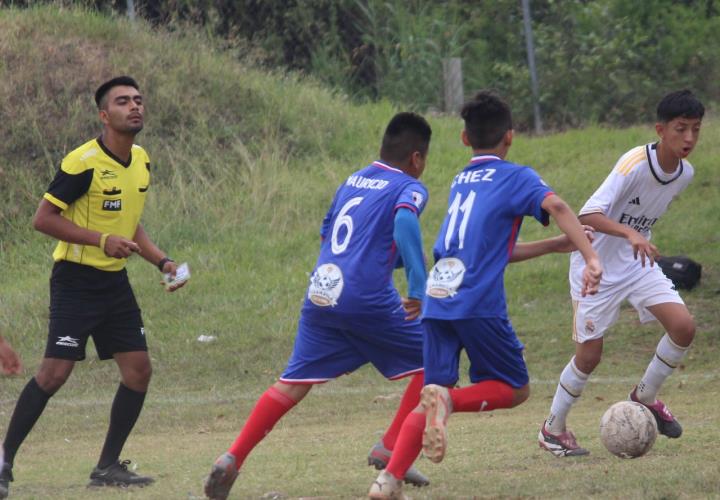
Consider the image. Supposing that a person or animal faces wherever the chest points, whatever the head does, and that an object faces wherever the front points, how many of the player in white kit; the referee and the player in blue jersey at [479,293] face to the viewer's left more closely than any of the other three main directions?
0

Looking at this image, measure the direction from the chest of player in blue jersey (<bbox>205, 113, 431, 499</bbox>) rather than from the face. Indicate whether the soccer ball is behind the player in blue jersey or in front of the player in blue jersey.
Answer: in front

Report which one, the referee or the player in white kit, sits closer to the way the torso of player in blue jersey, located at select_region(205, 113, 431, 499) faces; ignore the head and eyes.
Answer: the player in white kit

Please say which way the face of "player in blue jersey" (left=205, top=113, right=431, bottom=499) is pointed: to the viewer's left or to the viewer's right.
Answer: to the viewer's right

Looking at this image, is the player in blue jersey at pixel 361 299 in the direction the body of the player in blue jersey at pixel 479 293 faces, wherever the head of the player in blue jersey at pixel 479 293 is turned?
no

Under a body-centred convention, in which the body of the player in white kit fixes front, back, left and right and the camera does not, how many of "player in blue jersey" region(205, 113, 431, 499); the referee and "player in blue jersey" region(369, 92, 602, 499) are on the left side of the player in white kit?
0

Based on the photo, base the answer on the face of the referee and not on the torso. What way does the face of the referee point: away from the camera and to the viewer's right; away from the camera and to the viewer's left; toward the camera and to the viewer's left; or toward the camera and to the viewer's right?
toward the camera and to the viewer's right

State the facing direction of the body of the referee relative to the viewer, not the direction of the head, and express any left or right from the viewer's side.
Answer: facing the viewer and to the right of the viewer

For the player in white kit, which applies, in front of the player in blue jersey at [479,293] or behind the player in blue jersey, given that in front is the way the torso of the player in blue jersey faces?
in front

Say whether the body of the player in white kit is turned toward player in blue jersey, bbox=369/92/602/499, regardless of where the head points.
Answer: no

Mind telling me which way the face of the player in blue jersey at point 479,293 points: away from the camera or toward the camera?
away from the camera

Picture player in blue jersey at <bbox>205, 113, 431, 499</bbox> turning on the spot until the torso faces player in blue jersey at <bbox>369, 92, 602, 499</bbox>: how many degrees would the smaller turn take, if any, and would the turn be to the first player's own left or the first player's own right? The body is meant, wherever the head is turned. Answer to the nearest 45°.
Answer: approximately 90° to the first player's own right
